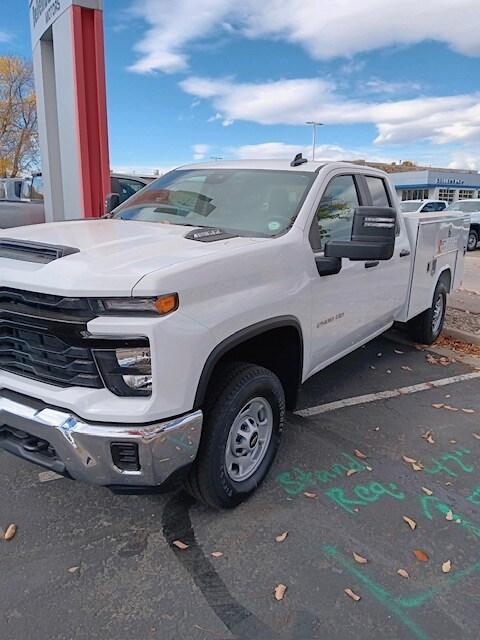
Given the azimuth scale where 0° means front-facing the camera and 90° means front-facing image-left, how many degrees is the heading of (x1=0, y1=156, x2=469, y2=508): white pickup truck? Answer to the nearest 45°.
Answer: approximately 45°

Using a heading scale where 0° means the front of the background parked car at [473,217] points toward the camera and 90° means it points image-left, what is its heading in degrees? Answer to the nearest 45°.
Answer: approximately 45°

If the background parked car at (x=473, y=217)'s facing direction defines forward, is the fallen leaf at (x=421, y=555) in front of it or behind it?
in front

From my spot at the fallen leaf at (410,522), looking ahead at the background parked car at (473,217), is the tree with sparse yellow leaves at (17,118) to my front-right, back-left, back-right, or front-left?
front-left

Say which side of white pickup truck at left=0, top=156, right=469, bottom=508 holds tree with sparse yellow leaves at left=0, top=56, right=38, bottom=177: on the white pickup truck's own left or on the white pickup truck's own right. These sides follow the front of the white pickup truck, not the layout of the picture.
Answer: on the white pickup truck's own right

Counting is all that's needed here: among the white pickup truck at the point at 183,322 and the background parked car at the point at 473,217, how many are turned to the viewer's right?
0

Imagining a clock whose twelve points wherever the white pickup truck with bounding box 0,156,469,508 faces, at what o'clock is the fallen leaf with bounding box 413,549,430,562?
The fallen leaf is roughly at 10 o'clock from the white pickup truck.
